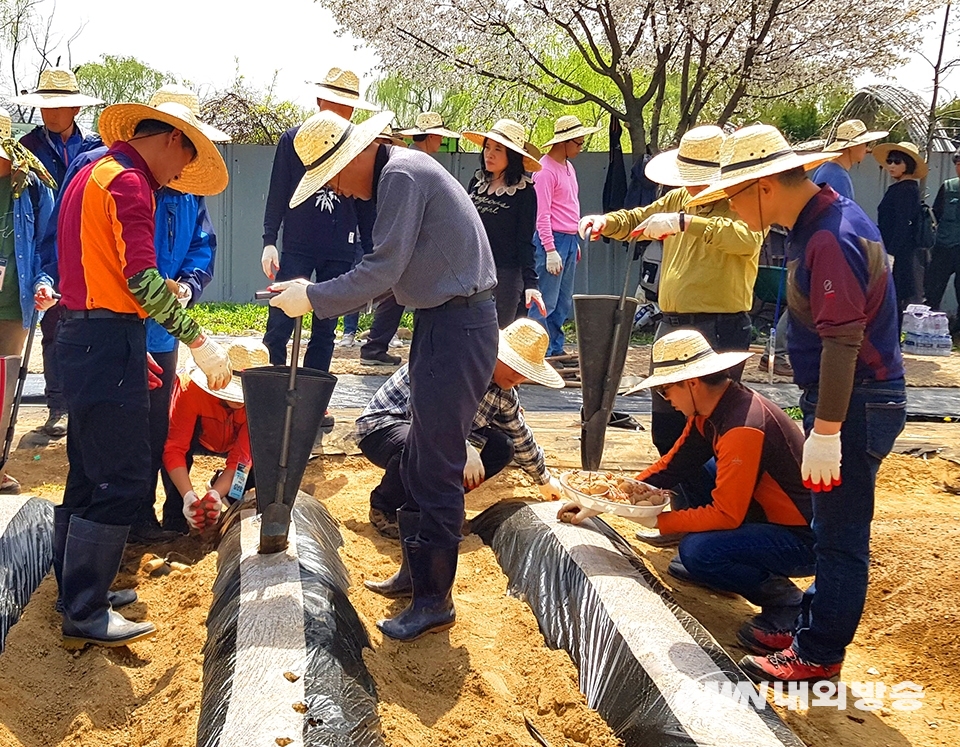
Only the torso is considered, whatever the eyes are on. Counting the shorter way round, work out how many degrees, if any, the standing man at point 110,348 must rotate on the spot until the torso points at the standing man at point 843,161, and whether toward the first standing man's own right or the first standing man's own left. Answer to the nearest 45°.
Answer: approximately 45° to the first standing man's own left

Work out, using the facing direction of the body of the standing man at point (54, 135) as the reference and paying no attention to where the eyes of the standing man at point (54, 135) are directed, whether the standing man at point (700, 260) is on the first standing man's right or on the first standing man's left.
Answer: on the first standing man's left

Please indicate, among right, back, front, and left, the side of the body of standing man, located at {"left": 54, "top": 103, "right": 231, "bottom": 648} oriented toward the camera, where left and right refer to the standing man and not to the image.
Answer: right

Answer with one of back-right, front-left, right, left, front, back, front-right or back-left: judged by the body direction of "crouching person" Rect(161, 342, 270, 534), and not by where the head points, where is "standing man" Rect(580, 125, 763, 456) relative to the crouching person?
left

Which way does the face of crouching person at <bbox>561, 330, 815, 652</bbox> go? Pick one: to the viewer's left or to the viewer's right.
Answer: to the viewer's left

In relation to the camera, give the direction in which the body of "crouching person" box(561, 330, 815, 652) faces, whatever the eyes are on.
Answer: to the viewer's left

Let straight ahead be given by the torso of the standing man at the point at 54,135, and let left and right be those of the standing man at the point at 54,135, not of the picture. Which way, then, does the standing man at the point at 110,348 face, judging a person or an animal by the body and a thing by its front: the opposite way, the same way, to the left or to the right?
to the left

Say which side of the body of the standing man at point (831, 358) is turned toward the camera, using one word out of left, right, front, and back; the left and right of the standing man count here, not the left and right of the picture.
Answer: left

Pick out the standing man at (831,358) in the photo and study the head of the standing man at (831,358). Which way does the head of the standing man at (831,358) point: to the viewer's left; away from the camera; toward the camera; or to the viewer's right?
to the viewer's left

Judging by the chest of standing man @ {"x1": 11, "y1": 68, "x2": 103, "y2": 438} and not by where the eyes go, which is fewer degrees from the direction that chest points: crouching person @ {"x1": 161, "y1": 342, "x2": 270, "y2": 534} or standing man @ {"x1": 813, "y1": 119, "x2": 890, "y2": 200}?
the crouching person

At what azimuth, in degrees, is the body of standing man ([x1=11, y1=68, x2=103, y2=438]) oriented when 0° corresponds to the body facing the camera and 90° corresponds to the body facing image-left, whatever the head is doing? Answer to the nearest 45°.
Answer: approximately 0°

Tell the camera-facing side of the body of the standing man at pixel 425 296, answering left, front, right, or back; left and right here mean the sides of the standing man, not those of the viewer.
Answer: left

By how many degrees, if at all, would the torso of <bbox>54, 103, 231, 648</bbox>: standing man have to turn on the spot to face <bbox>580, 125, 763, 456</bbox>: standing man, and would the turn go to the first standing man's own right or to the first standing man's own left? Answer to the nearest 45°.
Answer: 0° — they already face them

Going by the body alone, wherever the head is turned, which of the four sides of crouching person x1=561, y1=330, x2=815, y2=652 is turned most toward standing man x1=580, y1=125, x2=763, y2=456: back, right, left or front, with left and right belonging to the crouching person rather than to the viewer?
right

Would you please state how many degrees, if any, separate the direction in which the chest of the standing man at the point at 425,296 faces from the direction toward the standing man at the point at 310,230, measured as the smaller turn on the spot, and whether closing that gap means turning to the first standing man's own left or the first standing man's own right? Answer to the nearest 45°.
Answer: approximately 90° to the first standing man's own right

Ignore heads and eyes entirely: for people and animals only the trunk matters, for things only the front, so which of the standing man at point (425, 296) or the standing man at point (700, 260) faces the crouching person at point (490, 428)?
the standing man at point (700, 260)

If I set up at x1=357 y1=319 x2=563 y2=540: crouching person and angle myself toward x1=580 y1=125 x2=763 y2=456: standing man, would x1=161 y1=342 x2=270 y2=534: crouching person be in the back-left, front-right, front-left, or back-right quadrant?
back-left
